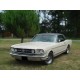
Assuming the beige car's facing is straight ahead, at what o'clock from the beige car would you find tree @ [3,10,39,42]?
The tree is roughly at 4 o'clock from the beige car.

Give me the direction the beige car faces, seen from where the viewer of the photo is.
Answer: facing the viewer and to the left of the viewer
